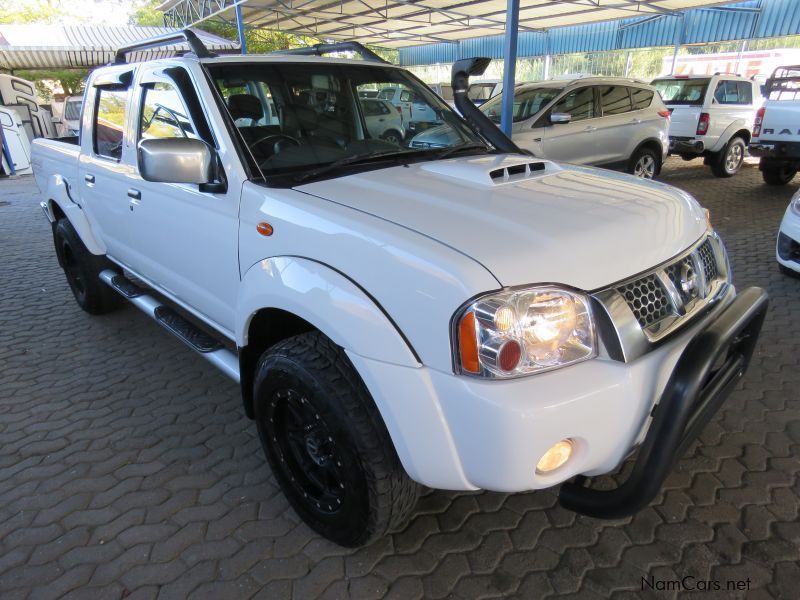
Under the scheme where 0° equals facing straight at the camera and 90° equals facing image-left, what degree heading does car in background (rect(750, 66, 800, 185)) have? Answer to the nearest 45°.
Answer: approximately 180°

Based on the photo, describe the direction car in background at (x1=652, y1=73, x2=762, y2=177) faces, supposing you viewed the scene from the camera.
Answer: facing away from the viewer and to the right of the viewer

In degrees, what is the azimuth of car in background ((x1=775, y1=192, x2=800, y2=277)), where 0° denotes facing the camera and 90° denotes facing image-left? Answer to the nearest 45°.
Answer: approximately 45°

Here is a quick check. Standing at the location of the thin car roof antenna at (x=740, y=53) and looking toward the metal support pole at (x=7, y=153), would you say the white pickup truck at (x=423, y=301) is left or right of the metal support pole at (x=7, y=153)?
left

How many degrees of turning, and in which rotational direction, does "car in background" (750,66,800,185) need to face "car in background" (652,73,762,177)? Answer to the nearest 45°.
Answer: approximately 45° to its left

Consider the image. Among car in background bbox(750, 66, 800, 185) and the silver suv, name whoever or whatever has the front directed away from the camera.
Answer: the car in background

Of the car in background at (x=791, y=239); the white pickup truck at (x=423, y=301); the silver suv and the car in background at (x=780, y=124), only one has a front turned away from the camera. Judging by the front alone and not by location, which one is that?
the car in background at (x=780, y=124)

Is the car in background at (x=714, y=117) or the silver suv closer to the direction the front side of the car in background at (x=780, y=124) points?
the car in background

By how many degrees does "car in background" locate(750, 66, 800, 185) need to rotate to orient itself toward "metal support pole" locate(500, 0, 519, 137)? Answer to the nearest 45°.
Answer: approximately 135° to its left
